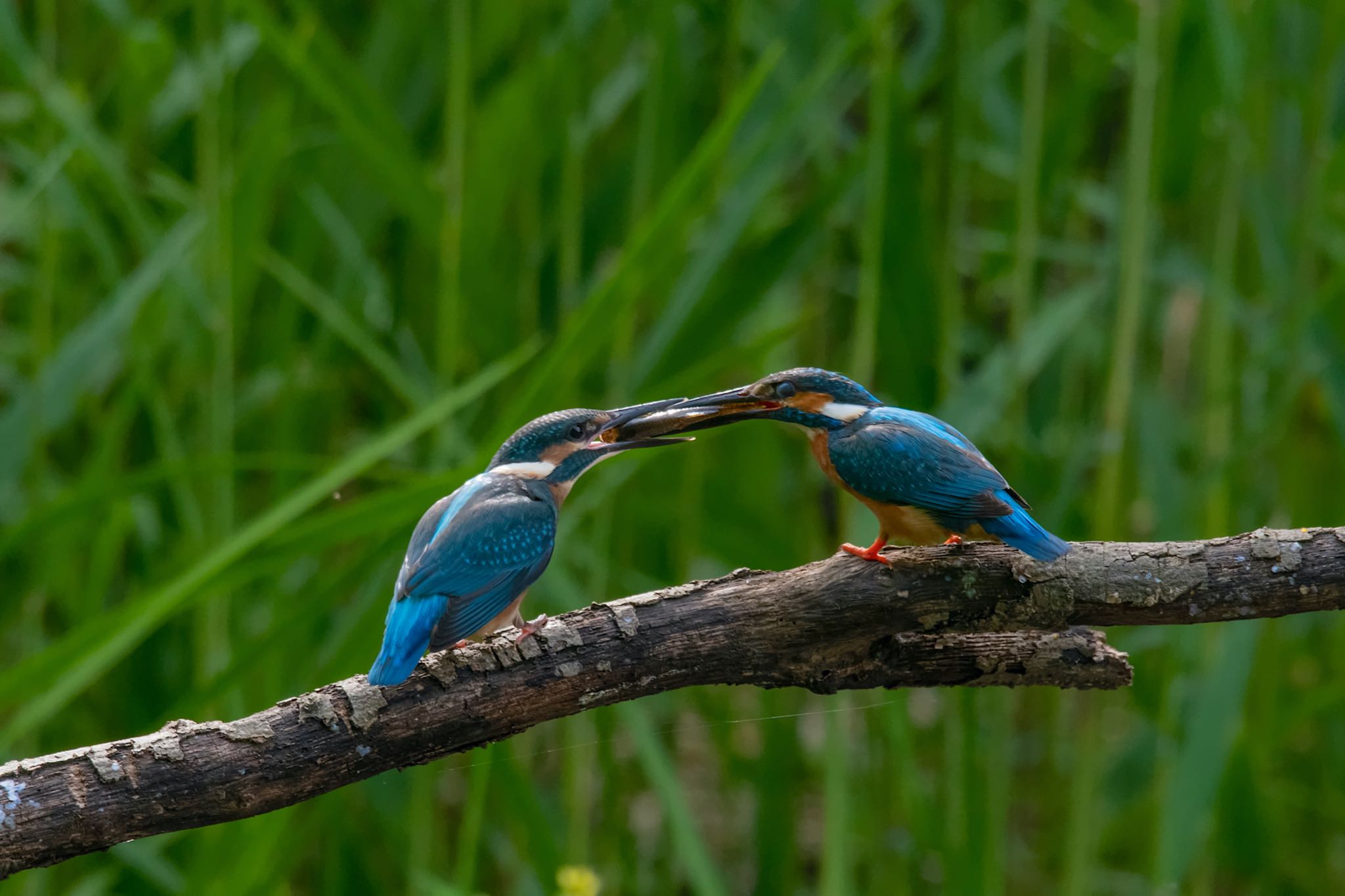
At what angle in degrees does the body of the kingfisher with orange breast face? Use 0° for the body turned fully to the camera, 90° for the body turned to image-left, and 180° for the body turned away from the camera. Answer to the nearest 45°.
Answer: approximately 90°
